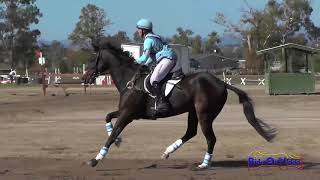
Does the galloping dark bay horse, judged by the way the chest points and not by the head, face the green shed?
no

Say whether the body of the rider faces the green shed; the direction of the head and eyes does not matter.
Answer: no

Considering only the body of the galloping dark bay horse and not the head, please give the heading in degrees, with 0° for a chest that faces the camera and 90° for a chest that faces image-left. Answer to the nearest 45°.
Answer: approximately 90°

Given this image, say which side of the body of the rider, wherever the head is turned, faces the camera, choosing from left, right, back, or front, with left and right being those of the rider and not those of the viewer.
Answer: left
